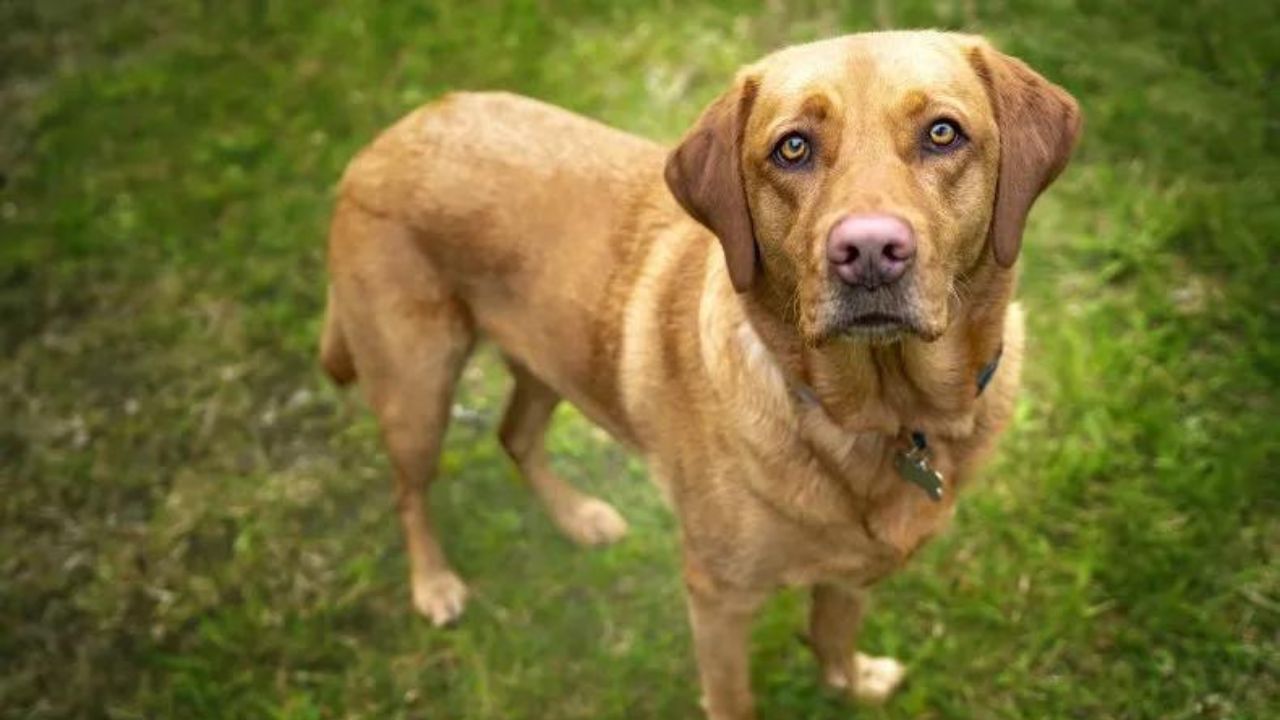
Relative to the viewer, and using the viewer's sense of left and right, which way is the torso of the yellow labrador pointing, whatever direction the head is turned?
facing the viewer and to the right of the viewer
